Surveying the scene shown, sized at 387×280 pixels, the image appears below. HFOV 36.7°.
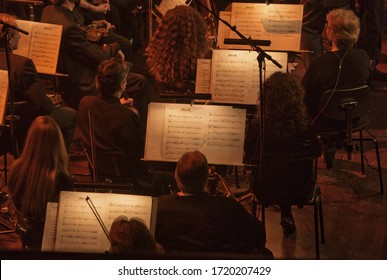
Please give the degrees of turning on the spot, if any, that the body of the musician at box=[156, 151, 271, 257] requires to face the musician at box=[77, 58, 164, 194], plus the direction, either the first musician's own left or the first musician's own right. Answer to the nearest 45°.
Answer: approximately 45° to the first musician's own left

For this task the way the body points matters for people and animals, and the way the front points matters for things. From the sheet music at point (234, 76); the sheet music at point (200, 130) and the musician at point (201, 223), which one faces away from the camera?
the musician

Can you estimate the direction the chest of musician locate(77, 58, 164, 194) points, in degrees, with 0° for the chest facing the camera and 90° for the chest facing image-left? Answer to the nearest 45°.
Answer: approximately 225°

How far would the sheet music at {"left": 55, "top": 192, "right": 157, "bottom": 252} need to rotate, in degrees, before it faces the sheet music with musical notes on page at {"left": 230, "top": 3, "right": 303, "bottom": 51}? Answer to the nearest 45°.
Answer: approximately 135° to its left

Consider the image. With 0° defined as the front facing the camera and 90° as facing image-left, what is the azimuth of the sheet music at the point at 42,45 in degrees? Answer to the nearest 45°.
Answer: approximately 0°

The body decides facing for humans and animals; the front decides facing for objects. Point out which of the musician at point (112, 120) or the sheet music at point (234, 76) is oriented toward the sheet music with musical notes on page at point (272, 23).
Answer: the musician

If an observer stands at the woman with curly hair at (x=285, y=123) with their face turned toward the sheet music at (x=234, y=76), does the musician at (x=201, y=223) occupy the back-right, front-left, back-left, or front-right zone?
back-left

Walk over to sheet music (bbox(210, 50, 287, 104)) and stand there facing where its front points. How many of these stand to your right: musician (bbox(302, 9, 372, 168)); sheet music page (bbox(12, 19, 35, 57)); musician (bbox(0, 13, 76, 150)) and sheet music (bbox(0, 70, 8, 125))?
3

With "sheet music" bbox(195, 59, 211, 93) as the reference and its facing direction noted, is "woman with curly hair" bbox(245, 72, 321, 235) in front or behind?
in front

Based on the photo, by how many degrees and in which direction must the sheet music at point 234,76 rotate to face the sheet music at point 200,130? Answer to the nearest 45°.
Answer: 0° — it already faces it

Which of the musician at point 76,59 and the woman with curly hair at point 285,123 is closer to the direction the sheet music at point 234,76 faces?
the woman with curly hair

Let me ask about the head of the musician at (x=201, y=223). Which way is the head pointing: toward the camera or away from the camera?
away from the camera

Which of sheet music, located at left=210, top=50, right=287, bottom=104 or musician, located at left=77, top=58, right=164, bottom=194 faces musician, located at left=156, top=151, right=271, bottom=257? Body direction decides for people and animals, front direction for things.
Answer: the sheet music

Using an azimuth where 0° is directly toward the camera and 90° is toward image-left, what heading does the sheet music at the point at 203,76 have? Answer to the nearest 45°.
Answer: approximately 0°
